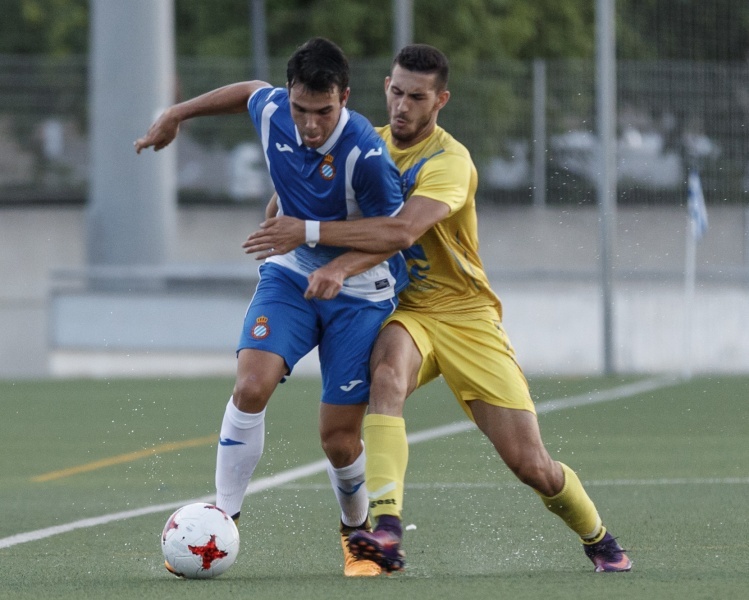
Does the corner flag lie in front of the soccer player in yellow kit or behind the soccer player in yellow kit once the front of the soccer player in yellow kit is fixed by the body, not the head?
behind

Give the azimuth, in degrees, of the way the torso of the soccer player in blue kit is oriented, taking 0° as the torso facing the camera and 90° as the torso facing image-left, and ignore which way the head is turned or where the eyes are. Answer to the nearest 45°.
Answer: approximately 0°

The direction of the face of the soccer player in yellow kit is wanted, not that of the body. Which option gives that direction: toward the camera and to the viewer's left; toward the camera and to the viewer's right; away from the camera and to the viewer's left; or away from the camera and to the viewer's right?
toward the camera and to the viewer's left

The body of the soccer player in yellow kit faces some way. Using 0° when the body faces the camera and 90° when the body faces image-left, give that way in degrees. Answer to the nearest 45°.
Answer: approximately 45°

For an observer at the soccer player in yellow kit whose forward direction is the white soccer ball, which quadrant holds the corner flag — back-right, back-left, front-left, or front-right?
back-right

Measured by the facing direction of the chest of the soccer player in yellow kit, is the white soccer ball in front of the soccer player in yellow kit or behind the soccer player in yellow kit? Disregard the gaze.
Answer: in front

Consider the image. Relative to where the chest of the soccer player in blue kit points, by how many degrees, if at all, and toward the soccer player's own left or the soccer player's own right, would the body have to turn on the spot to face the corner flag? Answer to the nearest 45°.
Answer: approximately 180°
